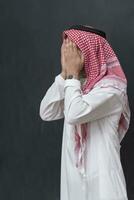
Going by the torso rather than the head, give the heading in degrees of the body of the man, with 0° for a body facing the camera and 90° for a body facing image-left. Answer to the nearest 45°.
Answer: approximately 45°
